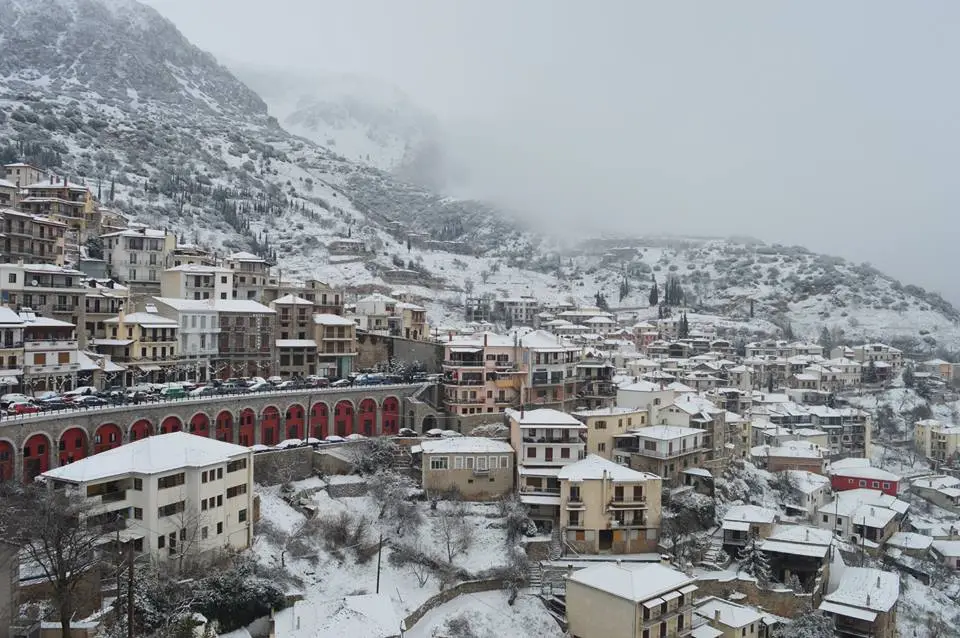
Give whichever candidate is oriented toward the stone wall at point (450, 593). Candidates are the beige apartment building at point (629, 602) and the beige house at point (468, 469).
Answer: the beige house at point (468, 469)

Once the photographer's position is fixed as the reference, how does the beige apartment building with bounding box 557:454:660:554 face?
facing the viewer

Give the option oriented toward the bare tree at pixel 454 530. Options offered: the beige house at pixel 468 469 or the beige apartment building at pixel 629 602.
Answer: the beige house at pixel 468 469

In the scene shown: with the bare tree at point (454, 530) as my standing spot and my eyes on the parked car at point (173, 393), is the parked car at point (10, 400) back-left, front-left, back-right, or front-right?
front-left

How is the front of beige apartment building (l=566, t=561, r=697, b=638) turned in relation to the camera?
facing the viewer and to the right of the viewer

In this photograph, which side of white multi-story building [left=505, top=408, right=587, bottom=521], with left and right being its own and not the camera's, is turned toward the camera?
front

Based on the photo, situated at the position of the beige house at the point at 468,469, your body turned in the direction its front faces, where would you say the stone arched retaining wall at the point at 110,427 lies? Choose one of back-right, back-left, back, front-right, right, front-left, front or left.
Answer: right

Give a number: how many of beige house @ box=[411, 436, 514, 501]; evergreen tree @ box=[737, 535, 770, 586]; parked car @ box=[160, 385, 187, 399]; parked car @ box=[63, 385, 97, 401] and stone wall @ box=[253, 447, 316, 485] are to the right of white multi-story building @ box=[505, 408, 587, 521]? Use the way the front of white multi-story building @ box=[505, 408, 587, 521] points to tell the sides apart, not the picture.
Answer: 4

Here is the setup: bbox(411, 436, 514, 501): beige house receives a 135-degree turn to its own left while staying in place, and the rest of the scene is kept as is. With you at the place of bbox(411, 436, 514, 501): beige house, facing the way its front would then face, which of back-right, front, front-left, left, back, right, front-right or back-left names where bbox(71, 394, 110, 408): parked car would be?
back-left

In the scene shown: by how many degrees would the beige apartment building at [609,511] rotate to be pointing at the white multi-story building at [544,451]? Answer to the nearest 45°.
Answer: approximately 135° to its right

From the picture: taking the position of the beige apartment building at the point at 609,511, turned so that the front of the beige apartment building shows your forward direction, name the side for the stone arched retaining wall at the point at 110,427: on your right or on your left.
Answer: on your right

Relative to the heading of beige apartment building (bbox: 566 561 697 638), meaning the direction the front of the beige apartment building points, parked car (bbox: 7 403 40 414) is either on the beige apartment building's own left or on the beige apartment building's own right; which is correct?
on the beige apartment building's own right

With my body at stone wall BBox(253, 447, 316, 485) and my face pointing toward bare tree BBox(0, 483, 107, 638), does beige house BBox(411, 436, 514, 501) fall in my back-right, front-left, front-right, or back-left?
back-left

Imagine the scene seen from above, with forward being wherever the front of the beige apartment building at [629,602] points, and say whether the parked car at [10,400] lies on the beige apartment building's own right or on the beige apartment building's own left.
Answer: on the beige apartment building's own right

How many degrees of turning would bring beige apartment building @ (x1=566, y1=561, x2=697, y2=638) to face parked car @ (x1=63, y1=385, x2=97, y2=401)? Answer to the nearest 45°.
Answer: approximately 135° to its right

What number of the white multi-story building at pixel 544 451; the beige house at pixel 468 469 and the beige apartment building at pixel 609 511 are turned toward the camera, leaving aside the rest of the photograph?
3

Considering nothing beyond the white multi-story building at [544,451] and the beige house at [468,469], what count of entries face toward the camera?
2

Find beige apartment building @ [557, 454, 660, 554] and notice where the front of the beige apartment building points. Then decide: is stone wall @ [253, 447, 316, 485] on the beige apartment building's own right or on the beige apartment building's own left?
on the beige apartment building's own right

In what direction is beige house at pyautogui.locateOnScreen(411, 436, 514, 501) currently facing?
toward the camera

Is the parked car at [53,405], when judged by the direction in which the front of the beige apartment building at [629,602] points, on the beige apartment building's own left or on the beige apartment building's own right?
on the beige apartment building's own right
